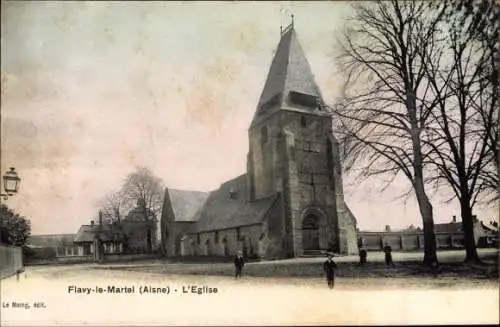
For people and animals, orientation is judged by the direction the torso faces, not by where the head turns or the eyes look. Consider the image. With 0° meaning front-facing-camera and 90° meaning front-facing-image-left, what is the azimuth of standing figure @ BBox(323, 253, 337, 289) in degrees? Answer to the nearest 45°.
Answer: approximately 0°

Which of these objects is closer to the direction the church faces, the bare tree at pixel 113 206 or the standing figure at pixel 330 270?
the standing figure

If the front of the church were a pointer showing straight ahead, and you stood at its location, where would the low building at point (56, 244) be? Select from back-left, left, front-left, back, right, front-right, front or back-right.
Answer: back-right

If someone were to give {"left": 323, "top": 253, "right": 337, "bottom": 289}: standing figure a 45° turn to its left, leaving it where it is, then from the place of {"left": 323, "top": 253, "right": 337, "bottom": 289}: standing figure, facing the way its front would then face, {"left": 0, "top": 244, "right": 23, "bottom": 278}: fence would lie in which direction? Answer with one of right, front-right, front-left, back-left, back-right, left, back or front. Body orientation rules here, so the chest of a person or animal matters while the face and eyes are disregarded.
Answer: back-right
